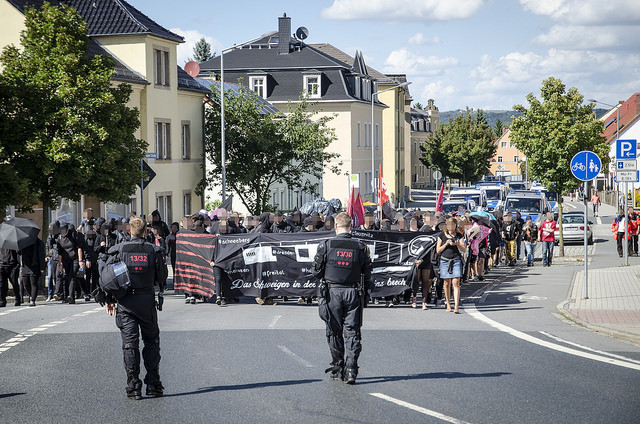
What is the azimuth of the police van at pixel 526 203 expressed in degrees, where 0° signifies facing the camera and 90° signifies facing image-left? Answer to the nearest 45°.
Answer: approximately 0°

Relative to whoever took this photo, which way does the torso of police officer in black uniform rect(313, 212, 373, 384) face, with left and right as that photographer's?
facing away from the viewer

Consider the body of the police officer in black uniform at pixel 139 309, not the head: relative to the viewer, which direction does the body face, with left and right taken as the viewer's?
facing away from the viewer

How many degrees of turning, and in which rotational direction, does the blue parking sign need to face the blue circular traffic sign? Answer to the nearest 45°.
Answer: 0° — it already faces it

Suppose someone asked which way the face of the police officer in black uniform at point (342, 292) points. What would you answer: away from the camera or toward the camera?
away from the camera

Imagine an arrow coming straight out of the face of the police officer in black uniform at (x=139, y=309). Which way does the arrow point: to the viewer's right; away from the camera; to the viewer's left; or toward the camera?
away from the camera

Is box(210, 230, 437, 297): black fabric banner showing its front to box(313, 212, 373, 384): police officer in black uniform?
yes

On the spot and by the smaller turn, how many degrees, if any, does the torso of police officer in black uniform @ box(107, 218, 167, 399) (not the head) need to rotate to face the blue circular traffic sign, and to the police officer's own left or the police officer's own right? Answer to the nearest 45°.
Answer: approximately 45° to the police officer's own right

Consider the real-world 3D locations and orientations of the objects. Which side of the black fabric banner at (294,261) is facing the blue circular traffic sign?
left
